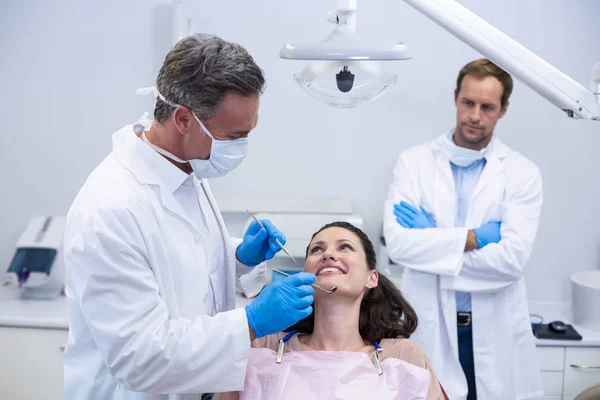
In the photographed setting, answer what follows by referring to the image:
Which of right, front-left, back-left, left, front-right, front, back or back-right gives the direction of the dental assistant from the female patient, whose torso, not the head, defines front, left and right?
back-left

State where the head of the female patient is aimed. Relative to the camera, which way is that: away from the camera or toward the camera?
toward the camera

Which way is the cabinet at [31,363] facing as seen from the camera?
toward the camera

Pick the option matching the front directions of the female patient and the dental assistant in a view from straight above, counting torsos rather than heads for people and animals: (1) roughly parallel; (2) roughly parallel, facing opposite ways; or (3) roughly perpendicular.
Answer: roughly parallel

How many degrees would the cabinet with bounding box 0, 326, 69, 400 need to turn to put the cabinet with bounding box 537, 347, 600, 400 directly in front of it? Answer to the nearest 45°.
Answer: approximately 45° to its left

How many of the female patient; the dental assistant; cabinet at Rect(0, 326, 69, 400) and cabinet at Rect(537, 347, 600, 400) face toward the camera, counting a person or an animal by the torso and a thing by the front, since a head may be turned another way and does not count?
4

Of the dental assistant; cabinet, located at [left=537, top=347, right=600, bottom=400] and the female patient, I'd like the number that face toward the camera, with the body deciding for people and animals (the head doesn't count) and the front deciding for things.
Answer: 3

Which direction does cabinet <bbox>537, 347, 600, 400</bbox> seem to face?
toward the camera

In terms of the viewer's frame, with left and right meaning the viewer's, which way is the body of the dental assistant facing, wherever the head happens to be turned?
facing the viewer

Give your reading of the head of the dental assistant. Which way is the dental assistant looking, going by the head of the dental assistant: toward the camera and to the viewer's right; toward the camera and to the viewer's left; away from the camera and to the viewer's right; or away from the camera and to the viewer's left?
toward the camera and to the viewer's left

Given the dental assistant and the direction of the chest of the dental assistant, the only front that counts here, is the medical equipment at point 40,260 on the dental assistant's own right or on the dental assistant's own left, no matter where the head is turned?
on the dental assistant's own right
